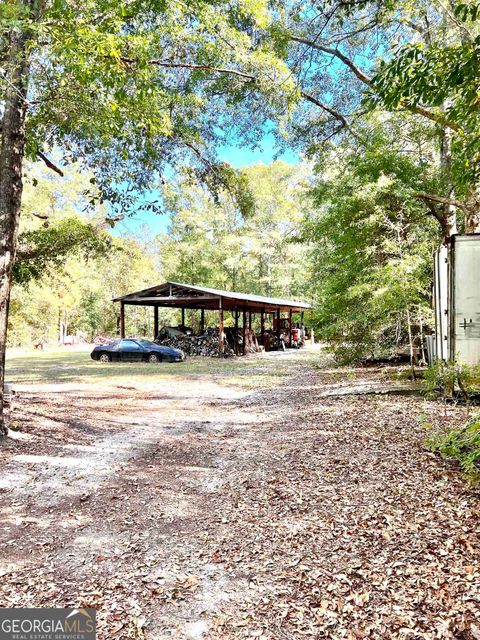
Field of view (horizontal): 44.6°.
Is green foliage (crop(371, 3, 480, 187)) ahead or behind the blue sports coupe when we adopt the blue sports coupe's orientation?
ahead

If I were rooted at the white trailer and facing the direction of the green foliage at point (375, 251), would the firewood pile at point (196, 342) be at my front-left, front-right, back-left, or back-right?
front-left

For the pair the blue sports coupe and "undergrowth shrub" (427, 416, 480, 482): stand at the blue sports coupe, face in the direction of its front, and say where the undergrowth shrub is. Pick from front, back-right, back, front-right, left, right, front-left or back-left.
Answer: front-right

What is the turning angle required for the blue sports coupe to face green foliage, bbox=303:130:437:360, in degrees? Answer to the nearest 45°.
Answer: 0° — it already faces it

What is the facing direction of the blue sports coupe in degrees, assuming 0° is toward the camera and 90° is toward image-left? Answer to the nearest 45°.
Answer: approximately 315°

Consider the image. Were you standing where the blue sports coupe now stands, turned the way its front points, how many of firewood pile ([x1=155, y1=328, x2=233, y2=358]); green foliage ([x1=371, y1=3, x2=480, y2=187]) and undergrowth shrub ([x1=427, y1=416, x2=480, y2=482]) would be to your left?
1

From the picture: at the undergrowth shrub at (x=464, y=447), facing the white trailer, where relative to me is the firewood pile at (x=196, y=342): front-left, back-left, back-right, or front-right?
front-left
